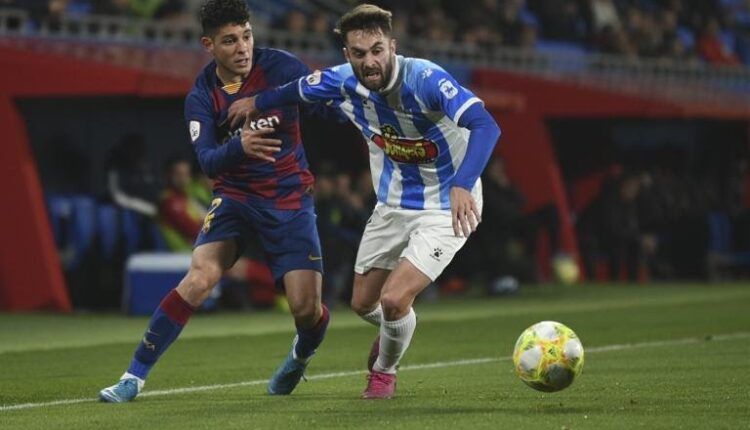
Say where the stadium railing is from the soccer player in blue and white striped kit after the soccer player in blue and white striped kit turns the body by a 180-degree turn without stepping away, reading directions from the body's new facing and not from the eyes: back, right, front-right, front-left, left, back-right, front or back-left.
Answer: front

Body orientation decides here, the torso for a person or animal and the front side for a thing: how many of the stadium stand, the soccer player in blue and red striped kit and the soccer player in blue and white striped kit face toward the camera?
3

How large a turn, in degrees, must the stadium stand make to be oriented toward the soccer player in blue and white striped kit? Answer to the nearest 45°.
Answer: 0° — it already faces them

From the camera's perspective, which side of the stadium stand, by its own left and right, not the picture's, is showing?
front

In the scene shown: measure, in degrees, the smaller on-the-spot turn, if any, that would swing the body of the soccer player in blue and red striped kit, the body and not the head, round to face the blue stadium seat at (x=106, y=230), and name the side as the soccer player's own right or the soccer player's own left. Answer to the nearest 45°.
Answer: approximately 180°

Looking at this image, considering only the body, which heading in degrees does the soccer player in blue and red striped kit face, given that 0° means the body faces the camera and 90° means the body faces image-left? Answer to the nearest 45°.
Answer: approximately 0°

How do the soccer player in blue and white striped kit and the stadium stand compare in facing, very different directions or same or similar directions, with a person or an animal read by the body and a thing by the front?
same or similar directions

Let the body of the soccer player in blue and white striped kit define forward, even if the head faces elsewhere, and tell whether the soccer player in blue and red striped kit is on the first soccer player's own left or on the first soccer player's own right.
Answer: on the first soccer player's own right

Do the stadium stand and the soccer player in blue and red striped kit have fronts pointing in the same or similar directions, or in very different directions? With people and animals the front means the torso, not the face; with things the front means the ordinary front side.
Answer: same or similar directions

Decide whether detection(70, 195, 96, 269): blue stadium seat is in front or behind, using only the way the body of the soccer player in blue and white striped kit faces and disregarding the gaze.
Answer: behind
